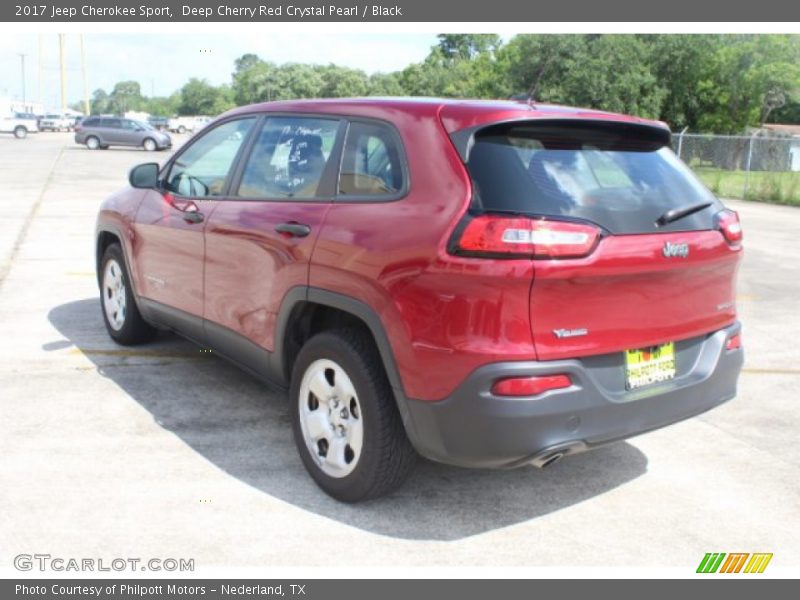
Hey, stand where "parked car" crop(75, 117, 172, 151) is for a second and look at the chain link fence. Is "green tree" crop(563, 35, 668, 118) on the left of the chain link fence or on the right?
left

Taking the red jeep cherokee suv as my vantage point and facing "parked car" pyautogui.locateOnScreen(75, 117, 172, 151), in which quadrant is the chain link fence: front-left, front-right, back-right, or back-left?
front-right

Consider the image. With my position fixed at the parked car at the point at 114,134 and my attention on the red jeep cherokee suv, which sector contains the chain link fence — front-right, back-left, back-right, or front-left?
front-left

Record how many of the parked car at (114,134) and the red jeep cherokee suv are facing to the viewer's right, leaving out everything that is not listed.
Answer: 1

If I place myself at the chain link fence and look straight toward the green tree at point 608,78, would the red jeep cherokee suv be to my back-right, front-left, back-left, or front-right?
back-left

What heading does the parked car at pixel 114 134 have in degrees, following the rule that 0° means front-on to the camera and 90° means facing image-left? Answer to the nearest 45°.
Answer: approximately 270°

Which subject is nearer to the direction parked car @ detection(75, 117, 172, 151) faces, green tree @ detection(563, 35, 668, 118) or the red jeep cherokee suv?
the green tree

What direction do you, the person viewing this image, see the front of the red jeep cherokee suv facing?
facing away from the viewer and to the left of the viewer

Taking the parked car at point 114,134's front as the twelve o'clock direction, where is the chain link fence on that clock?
The chain link fence is roughly at 2 o'clock from the parked car.

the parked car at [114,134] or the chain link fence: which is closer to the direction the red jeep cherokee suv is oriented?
the parked car

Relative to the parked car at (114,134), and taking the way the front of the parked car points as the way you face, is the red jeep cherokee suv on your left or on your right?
on your right

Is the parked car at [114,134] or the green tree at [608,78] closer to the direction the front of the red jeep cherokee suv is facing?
the parked car

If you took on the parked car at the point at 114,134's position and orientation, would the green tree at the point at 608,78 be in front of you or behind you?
in front

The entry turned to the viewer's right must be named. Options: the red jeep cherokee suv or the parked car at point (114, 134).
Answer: the parked car

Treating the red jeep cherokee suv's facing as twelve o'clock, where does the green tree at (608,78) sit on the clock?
The green tree is roughly at 2 o'clock from the red jeep cherokee suv.

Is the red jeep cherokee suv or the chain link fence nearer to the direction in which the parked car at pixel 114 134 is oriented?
the chain link fence
